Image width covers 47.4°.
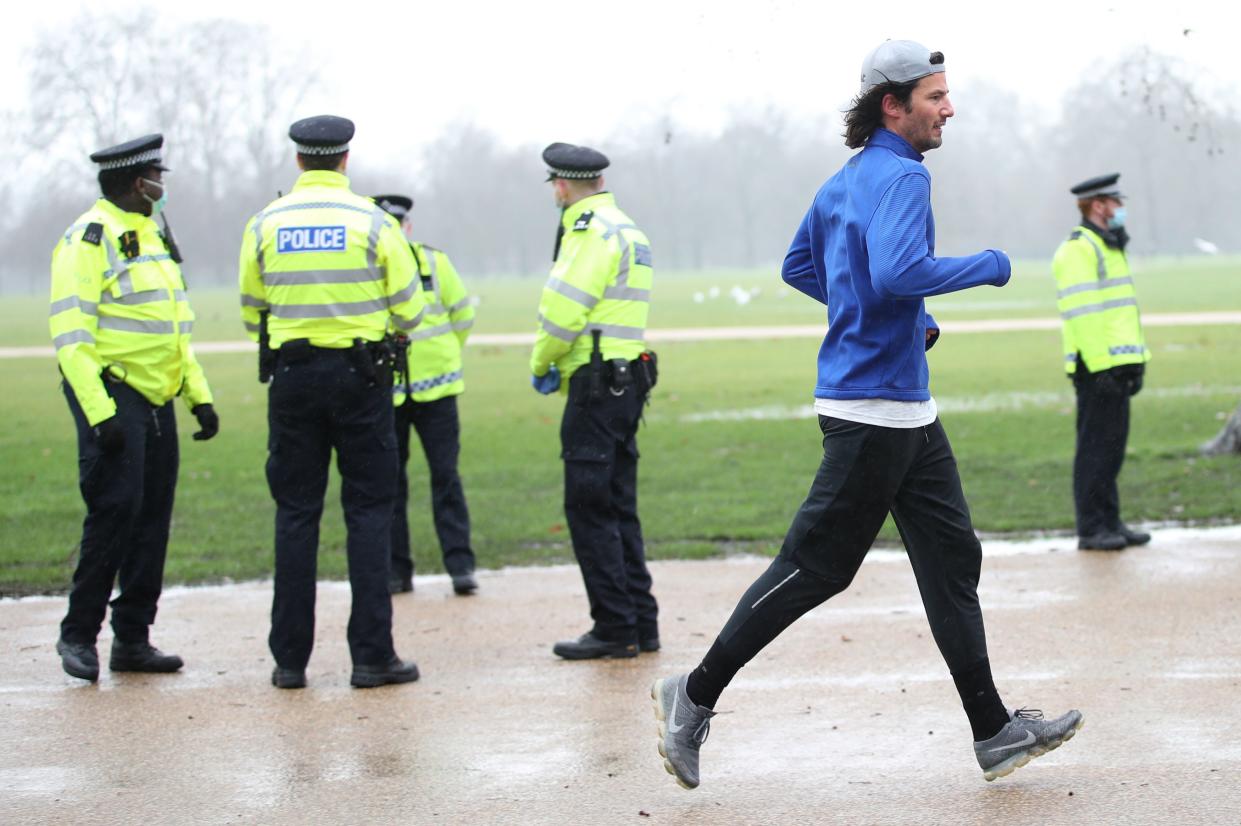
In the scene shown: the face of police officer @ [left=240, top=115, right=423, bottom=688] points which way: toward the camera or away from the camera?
away from the camera

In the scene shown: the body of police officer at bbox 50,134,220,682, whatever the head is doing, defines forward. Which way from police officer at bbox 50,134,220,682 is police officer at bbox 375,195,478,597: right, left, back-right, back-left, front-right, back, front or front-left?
left

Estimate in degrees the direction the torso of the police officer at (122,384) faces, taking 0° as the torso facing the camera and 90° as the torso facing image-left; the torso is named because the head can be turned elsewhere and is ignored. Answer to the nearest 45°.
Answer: approximately 315°

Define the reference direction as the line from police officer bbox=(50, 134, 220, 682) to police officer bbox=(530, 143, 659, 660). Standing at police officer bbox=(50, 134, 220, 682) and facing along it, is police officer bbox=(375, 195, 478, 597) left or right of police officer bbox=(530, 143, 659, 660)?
left

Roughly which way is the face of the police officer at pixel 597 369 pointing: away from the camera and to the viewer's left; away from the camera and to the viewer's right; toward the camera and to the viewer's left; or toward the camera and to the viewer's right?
away from the camera and to the viewer's left

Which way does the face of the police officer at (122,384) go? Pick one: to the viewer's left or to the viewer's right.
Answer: to the viewer's right

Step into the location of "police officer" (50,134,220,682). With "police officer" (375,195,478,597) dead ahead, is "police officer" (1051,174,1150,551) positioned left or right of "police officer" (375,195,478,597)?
right

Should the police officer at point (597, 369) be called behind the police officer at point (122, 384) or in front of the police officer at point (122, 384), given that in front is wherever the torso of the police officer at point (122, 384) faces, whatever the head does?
in front

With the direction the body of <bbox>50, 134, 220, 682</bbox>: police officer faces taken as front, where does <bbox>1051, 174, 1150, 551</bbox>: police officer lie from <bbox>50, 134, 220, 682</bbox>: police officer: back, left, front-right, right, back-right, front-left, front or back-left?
front-left
